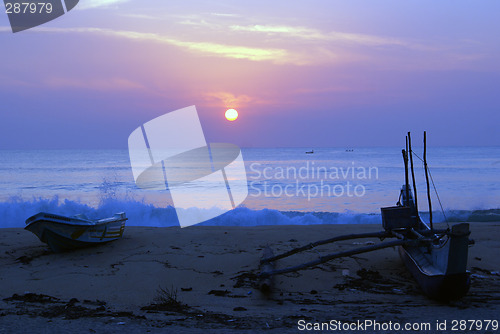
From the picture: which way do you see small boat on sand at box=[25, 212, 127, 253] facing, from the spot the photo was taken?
facing the viewer and to the left of the viewer
